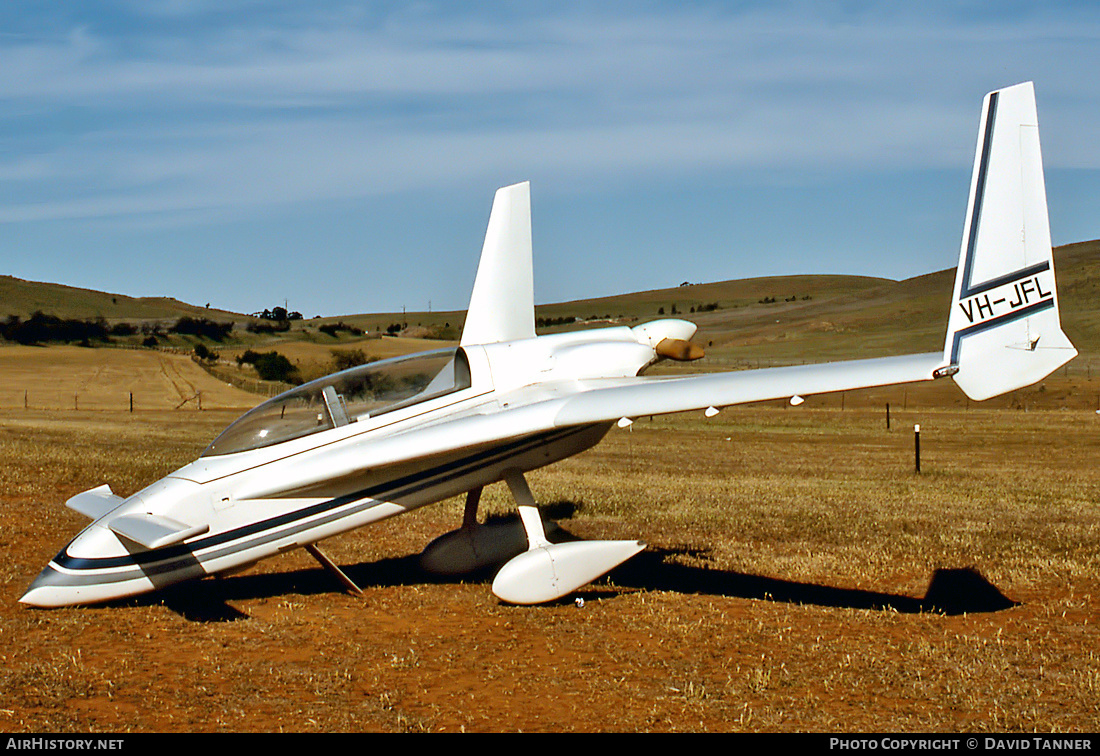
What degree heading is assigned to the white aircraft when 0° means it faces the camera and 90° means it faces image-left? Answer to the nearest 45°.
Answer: approximately 45°
